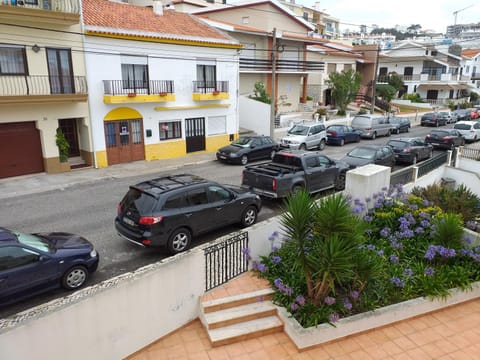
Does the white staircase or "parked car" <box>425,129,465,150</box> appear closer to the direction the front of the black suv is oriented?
the parked car

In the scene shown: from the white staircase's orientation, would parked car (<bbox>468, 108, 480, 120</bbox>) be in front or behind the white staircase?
behind

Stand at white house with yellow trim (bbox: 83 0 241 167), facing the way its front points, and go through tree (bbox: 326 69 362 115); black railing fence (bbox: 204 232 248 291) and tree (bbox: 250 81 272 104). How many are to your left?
2

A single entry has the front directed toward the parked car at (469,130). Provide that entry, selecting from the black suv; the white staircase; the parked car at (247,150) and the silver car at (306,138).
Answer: the black suv

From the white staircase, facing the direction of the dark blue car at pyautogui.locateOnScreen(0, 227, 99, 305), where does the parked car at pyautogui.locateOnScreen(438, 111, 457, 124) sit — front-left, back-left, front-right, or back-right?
back-right

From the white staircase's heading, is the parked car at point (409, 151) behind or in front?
behind

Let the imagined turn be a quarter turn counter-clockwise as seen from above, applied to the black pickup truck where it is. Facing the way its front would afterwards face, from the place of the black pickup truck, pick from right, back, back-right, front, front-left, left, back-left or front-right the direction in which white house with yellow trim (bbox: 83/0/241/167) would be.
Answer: front

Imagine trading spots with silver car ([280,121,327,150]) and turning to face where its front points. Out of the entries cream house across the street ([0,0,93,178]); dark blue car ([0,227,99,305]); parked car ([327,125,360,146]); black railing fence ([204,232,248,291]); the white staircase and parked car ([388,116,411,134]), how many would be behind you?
2

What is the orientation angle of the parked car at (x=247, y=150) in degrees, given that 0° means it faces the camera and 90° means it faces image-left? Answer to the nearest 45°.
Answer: approximately 45°
